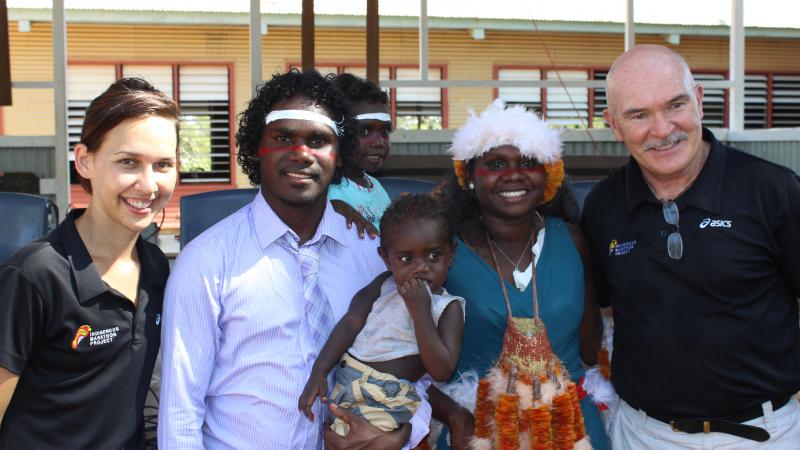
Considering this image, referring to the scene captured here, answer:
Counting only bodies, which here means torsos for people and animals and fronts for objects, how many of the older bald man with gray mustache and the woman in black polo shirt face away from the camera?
0

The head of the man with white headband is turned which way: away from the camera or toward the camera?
toward the camera

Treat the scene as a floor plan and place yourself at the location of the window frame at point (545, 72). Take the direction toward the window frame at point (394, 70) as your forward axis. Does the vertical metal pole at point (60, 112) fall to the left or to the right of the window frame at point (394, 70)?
left

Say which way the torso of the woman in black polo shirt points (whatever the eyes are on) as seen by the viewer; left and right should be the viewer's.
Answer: facing the viewer and to the right of the viewer

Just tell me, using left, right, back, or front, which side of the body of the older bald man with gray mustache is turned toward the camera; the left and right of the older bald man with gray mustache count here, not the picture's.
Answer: front

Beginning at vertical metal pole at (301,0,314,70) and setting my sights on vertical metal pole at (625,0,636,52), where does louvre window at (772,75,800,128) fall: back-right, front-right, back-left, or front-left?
front-left

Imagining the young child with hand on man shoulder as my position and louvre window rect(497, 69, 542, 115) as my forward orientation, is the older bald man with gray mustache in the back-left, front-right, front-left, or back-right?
back-right

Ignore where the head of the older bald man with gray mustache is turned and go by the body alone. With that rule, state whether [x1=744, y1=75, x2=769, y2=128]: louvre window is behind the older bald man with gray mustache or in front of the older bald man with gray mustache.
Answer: behind

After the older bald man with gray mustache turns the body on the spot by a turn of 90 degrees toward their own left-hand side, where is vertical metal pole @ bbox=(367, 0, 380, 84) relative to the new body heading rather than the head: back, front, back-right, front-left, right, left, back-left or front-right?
back-left

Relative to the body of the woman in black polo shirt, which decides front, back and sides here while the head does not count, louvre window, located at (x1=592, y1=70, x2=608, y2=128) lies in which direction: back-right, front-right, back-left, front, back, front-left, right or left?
left

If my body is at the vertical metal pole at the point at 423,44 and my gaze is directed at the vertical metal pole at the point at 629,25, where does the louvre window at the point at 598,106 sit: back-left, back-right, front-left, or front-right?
front-left

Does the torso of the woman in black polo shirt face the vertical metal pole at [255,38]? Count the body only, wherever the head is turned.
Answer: no

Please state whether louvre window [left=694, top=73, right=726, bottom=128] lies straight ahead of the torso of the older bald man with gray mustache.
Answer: no

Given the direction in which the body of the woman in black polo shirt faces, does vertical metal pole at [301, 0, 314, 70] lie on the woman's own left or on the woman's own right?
on the woman's own left

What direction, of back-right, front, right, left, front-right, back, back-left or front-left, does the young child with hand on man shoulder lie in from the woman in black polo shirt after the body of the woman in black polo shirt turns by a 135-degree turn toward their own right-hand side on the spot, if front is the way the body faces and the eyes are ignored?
back-right

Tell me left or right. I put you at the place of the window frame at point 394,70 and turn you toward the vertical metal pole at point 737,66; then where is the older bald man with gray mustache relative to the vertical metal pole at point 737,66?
right

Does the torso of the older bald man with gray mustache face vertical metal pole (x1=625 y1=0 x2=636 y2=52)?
no

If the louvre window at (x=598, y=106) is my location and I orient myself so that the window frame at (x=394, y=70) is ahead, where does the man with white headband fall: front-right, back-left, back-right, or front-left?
front-left

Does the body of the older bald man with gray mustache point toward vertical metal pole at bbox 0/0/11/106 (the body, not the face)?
no
